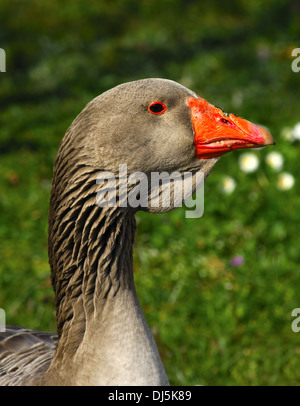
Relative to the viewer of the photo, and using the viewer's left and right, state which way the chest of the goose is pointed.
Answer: facing to the right of the viewer

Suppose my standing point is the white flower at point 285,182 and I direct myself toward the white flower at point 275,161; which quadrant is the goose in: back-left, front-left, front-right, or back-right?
back-left

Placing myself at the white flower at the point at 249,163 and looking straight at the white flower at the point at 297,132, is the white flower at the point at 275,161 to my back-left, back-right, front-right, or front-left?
front-right

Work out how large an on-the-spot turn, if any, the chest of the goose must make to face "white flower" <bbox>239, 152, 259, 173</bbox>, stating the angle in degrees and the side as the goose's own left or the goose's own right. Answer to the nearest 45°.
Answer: approximately 90° to the goose's own left

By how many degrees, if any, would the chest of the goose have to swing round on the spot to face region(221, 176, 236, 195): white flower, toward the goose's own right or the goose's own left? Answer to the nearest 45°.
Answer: approximately 90° to the goose's own left

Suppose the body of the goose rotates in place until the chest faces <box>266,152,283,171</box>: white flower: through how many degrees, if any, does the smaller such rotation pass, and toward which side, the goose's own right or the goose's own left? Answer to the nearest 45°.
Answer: approximately 45° to the goose's own left

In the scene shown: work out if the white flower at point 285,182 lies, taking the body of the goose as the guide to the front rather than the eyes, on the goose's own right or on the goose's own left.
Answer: on the goose's own left
